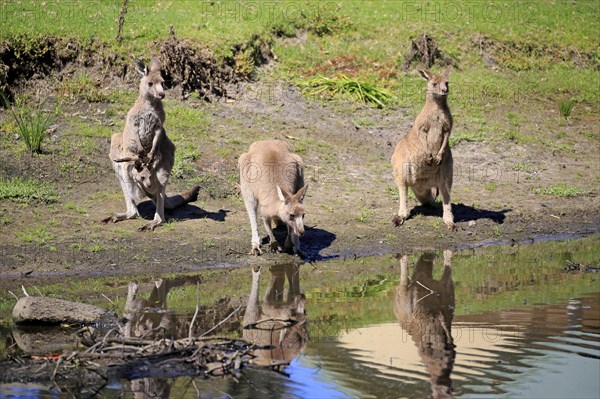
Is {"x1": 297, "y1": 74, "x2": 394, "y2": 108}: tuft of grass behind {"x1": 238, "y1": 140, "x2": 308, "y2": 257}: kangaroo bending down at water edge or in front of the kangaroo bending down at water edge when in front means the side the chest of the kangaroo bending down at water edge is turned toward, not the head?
behind

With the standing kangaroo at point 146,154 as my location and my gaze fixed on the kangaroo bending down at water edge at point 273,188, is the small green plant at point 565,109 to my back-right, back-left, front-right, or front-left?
front-left

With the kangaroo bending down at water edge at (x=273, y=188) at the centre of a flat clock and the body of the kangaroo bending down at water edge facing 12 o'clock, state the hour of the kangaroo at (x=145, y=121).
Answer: The kangaroo is roughly at 4 o'clock from the kangaroo bending down at water edge.

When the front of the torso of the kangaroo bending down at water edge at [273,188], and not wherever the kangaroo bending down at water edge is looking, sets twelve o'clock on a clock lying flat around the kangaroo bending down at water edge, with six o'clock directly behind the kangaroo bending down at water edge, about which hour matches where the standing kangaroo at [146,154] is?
The standing kangaroo is roughly at 4 o'clock from the kangaroo bending down at water edge.

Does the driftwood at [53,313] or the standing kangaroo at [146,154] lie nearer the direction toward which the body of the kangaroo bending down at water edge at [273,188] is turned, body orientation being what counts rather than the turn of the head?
the driftwood

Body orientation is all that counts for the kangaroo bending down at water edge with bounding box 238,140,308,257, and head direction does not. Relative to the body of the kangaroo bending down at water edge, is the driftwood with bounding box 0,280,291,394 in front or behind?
in front

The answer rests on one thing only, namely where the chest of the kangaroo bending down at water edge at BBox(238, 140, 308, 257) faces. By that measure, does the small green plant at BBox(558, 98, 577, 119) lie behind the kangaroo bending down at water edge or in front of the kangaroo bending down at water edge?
behind

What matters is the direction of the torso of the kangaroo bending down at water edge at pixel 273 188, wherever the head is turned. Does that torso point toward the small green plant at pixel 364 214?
no

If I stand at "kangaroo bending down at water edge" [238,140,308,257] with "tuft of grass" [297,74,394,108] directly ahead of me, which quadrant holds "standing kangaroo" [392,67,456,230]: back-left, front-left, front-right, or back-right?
front-right

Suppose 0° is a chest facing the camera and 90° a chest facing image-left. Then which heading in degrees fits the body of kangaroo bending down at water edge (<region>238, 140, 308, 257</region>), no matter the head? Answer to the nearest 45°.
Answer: approximately 0°

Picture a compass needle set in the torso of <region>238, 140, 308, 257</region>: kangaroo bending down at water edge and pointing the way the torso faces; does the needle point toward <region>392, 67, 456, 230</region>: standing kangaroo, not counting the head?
no
